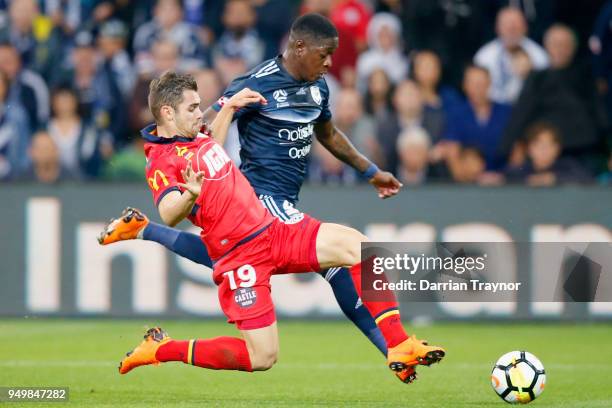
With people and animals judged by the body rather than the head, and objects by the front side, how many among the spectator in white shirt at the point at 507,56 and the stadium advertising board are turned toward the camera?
2

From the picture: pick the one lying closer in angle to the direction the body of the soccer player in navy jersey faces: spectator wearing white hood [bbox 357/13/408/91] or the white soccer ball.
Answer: the white soccer ball

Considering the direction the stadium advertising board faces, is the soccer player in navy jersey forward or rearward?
forward

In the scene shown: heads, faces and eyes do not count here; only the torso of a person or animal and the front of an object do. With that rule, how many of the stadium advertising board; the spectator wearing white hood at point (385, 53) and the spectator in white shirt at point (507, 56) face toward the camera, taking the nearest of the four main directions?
3

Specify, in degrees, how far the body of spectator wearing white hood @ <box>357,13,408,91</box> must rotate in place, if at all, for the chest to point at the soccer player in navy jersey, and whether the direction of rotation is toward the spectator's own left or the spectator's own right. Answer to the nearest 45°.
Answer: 0° — they already face them

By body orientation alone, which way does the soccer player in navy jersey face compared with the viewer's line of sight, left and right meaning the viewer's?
facing the viewer and to the right of the viewer

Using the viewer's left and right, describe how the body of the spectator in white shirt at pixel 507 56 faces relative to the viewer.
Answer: facing the viewer

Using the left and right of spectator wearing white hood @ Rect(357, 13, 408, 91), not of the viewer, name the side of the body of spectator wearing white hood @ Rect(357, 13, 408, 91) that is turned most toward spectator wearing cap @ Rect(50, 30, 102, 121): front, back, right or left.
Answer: right

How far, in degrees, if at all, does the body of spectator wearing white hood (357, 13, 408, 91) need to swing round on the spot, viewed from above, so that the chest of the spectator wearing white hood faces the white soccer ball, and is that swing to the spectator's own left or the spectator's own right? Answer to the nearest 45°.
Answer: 0° — they already face it

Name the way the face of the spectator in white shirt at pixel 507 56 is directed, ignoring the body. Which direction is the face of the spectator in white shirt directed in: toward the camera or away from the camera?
toward the camera

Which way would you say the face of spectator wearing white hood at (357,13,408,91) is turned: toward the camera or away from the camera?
toward the camera

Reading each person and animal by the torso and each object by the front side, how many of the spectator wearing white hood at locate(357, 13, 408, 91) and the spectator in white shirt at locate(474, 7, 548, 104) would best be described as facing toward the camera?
2

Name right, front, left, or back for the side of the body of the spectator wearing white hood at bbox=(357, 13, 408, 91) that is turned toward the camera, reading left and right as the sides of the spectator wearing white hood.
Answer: front

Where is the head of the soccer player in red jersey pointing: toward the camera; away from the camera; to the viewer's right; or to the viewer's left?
to the viewer's right
